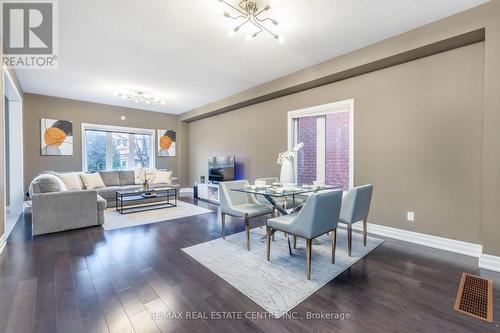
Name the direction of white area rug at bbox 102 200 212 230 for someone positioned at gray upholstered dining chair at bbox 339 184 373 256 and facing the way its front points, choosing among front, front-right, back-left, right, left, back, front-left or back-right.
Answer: front-left

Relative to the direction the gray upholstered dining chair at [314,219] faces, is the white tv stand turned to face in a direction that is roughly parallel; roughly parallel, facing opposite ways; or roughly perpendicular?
roughly perpendicular

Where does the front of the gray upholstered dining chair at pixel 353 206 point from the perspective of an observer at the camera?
facing away from the viewer and to the left of the viewer

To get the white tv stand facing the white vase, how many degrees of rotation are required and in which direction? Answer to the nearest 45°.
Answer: approximately 45° to its left

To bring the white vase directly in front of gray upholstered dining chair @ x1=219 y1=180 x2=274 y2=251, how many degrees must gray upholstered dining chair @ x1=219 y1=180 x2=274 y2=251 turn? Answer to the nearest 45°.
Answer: approximately 45° to its left

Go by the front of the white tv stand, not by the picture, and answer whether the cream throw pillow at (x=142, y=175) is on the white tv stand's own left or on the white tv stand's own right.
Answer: on the white tv stand's own right

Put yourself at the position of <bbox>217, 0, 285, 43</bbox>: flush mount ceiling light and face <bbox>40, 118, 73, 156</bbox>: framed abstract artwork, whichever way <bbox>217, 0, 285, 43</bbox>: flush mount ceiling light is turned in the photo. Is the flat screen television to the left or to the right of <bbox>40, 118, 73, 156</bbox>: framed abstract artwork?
right

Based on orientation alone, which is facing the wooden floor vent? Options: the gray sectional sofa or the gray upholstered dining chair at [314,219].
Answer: the gray sectional sofa

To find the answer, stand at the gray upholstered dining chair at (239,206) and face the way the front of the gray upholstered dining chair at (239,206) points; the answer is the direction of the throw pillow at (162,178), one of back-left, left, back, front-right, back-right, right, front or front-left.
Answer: back

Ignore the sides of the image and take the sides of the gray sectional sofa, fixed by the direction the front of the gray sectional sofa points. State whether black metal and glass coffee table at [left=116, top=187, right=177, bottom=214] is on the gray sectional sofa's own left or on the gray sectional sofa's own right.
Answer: on the gray sectional sofa's own left

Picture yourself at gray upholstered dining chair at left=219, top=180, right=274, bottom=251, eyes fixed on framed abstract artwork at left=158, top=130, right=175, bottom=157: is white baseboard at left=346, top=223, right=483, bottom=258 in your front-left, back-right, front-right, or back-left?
back-right

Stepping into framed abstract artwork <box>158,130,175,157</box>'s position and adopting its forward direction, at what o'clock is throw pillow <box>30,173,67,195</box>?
The throw pillow is roughly at 1 o'clock from the framed abstract artwork.

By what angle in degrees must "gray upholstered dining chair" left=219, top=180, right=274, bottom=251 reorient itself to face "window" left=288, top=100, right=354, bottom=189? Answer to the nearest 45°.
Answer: approximately 90° to its left

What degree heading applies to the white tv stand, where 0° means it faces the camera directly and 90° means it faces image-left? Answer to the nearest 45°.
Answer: approximately 45°

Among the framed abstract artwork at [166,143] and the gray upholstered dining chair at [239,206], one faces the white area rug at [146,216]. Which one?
the framed abstract artwork
